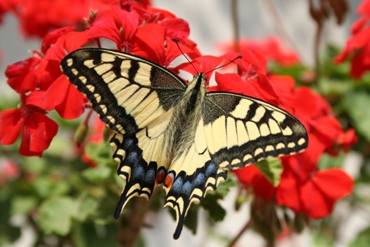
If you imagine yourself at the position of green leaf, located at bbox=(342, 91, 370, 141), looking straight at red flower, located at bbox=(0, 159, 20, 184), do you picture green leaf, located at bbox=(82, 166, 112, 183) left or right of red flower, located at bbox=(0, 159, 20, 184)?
left

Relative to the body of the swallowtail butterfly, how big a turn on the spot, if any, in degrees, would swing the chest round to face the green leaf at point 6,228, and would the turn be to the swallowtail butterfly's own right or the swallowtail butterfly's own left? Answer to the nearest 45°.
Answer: approximately 45° to the swallowtail butterfly's own left

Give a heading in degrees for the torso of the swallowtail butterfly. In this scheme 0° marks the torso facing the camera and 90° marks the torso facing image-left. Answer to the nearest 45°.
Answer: approximately 180°
